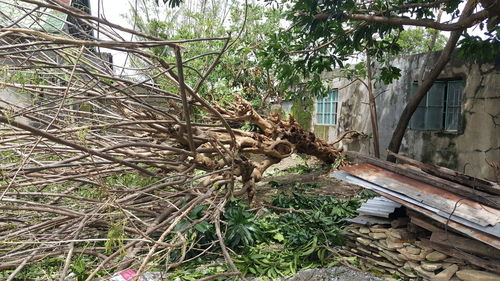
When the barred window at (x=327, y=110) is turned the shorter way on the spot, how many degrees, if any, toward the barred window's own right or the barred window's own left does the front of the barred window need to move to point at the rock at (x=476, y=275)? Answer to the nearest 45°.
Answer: approximately 45° to the barred window's own left

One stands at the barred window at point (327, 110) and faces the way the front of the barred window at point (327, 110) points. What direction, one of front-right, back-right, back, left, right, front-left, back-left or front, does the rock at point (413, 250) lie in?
front-left

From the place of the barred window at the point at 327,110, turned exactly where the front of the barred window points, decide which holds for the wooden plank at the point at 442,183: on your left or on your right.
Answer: on your left

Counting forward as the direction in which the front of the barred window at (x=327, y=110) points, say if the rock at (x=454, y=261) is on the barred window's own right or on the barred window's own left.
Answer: on the barred window's own left

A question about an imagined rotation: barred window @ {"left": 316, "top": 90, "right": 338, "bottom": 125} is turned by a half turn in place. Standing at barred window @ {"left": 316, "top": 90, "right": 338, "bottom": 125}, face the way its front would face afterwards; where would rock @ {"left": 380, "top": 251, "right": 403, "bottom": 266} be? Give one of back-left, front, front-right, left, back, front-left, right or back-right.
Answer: back-right

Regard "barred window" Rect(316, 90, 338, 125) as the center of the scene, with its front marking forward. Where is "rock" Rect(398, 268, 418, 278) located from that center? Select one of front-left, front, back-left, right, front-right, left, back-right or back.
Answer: front-left

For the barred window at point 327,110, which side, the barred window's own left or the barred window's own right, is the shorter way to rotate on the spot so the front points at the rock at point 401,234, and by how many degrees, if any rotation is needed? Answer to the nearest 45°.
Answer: approximately 45° to the barred window's own left

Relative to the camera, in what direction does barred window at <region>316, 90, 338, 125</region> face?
facing the viewer and to the left of the viewer

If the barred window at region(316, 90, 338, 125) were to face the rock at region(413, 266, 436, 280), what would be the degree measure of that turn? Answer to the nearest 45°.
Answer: approximately 45° to its left

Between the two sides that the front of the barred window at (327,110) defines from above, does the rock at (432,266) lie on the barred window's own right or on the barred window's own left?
on the barred window's own left

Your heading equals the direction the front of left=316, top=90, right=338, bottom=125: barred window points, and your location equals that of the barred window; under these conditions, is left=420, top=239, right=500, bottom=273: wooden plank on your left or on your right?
on your left
